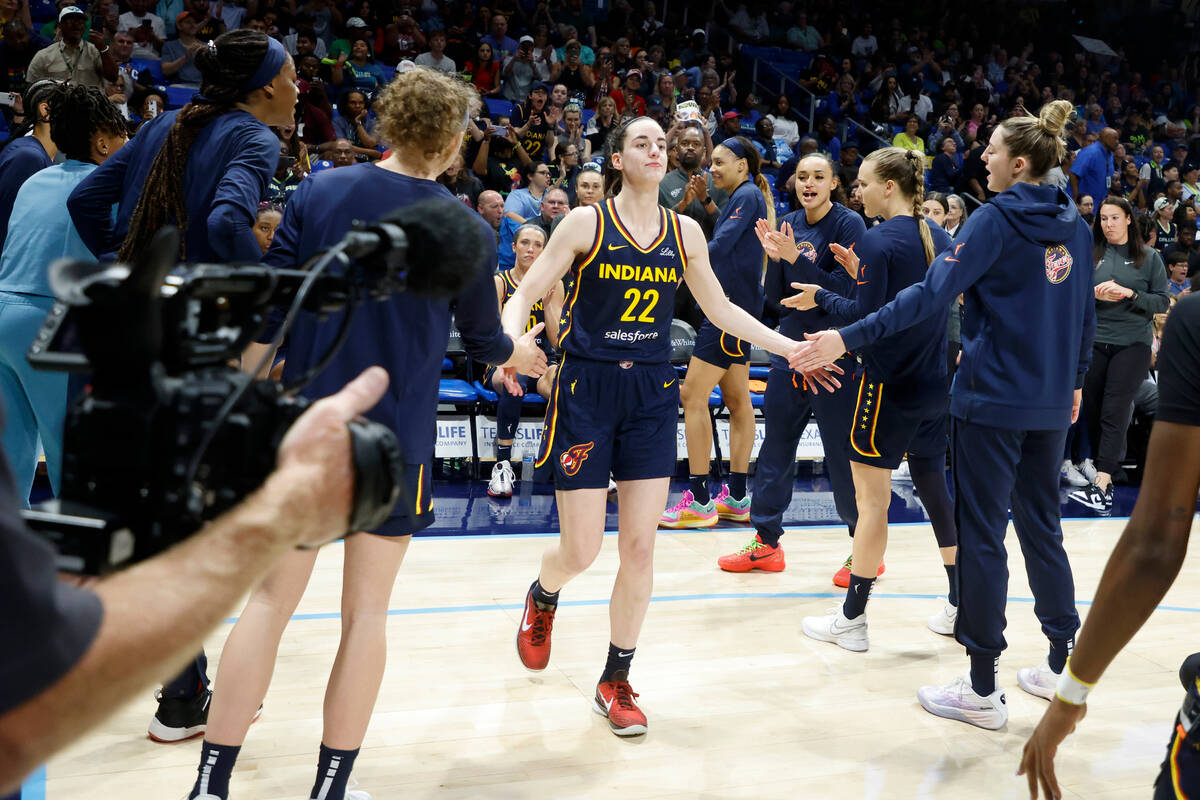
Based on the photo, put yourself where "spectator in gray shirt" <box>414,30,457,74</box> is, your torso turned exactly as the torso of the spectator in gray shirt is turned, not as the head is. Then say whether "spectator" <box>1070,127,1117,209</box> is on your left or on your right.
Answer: on your left

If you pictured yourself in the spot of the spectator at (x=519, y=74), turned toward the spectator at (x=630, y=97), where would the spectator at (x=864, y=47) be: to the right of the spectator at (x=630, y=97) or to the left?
left

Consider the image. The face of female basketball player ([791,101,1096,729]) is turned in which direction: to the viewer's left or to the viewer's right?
to the viewer's left

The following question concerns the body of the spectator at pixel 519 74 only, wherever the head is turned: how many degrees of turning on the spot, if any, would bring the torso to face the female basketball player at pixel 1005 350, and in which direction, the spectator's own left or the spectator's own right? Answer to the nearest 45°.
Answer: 0° — they already face them
